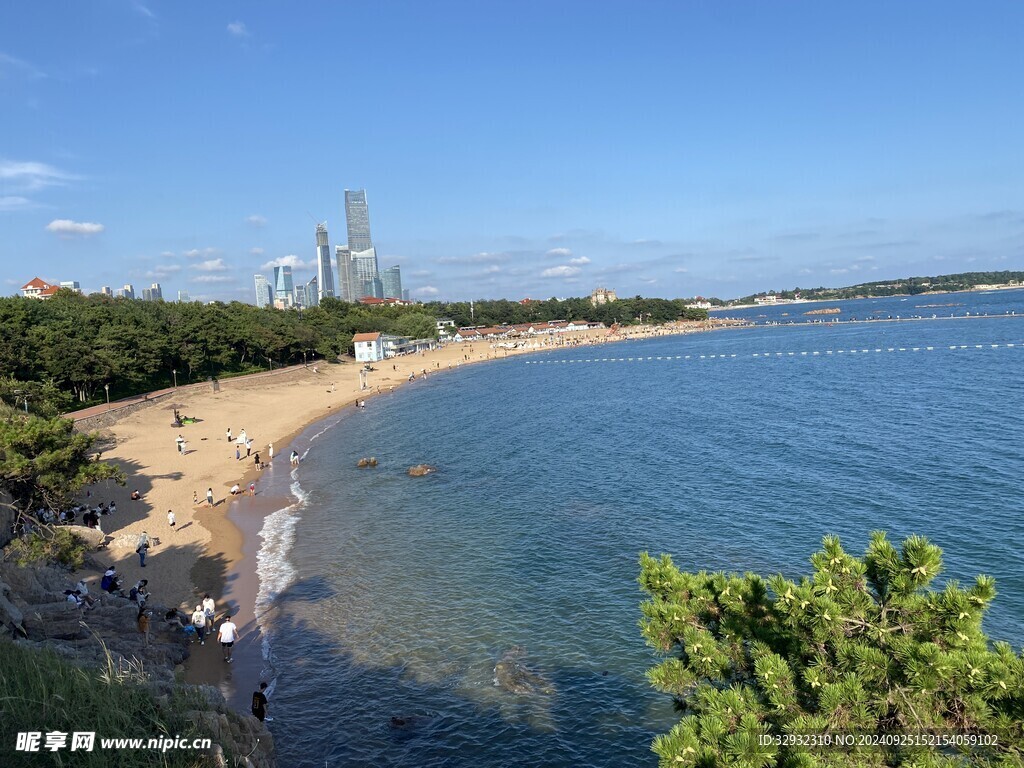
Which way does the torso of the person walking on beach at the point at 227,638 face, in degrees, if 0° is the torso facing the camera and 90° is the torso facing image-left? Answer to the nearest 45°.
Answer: approximately 180°

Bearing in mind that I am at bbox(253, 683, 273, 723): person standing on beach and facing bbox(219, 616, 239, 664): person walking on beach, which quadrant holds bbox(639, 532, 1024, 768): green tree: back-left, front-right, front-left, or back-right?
back-right

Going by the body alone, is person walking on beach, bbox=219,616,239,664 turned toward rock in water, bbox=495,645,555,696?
no

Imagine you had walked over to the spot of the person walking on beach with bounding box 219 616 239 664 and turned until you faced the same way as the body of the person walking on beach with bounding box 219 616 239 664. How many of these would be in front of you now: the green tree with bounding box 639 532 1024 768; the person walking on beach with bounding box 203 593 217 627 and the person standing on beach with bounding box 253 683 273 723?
1

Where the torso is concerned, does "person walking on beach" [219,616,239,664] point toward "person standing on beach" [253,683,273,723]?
no

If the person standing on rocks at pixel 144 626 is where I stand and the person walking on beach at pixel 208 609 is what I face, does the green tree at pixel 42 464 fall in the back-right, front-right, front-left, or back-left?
front-left

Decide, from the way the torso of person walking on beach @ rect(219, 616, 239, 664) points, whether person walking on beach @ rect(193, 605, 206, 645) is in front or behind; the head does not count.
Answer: in front

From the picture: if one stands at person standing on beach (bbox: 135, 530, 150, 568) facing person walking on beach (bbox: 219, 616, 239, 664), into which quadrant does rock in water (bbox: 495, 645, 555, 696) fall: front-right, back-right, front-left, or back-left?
front-left

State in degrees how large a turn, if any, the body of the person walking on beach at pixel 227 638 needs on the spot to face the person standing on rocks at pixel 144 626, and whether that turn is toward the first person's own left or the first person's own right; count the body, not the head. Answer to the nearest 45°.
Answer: approximately 90° to the first person's own left
